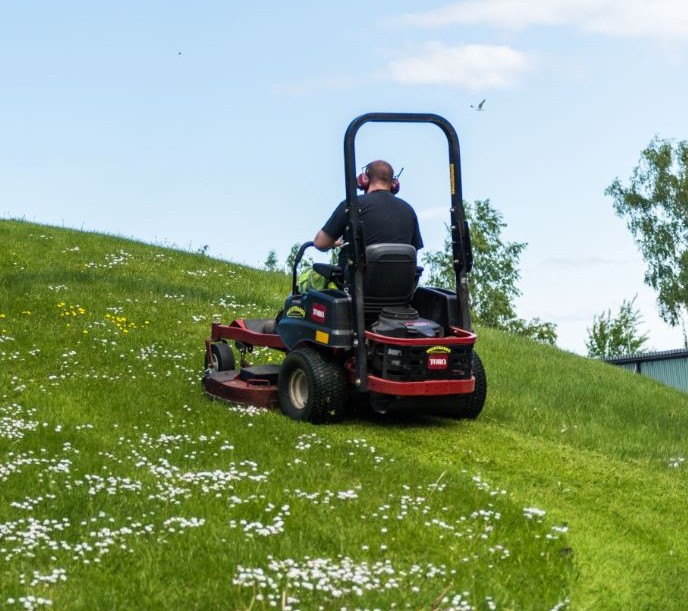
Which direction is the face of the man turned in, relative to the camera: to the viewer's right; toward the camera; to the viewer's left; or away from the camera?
away from the camera

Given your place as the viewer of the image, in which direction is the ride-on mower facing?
facing away from the viewer and to the left of the viewer
